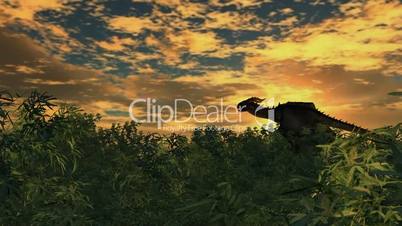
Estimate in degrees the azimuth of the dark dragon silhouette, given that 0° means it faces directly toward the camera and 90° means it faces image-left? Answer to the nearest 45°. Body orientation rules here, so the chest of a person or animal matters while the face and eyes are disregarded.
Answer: approximately 90°
